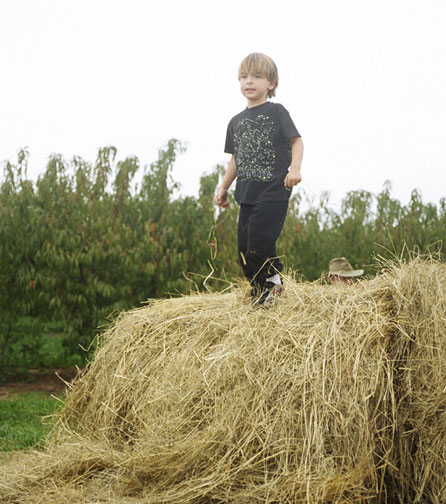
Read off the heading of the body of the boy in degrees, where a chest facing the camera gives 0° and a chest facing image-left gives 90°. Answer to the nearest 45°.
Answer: approximately 45°

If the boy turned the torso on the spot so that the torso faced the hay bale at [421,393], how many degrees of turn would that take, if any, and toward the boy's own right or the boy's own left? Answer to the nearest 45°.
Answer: approximately 90° to the boy's own left

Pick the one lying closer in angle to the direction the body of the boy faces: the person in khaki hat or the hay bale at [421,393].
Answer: the hay bale

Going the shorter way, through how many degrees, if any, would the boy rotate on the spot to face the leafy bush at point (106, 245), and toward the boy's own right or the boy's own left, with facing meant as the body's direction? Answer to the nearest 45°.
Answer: approximately 90° to the boy's own right
